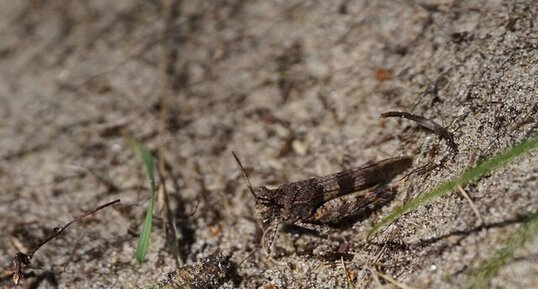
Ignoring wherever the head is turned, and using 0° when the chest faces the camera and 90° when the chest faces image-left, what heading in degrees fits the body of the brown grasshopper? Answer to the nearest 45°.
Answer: approximately 90°

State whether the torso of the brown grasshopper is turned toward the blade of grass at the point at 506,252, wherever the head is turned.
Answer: no

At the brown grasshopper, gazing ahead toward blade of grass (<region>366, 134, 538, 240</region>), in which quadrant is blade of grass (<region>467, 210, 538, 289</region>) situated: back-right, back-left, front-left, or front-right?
front-right

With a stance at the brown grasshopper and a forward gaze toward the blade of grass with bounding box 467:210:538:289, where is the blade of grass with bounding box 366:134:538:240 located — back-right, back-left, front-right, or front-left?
front-left
